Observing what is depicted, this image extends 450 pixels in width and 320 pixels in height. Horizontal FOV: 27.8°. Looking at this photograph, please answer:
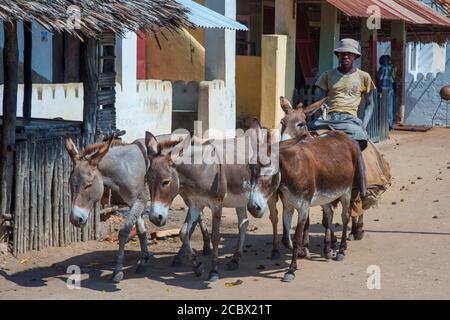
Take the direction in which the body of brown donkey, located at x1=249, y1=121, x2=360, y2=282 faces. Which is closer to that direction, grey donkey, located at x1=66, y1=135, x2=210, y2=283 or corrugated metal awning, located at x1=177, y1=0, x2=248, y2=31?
the grey donkey

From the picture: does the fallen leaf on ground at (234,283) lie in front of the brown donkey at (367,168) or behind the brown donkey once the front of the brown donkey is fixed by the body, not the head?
in front

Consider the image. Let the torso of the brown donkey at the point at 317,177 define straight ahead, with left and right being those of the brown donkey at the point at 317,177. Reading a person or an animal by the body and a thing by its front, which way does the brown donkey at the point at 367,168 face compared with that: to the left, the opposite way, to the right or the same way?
the same way

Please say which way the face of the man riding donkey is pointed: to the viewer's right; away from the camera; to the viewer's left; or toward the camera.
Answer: toward the camera

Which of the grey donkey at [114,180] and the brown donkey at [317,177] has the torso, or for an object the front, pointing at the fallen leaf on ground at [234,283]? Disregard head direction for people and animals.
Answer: the brown donkey

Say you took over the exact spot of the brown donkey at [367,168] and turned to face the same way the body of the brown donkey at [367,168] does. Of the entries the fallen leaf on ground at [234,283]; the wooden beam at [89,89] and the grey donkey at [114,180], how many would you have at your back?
0

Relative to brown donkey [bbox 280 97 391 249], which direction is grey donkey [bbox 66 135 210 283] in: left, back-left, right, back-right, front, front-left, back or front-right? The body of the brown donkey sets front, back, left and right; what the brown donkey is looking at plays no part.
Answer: front

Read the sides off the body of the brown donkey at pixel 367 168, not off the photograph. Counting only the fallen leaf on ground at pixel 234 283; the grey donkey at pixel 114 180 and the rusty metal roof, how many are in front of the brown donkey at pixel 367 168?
2

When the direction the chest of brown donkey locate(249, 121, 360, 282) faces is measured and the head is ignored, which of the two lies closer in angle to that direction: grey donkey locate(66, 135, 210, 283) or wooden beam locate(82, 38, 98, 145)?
the grey donkey

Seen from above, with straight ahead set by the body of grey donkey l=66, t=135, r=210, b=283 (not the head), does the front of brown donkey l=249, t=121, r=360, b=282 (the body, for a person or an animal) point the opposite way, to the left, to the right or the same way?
the same way

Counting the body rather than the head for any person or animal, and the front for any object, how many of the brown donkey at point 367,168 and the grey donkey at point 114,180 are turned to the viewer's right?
0

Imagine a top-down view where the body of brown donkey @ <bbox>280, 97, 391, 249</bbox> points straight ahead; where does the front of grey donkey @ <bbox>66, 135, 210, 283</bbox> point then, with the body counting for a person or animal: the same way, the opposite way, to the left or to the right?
the same way

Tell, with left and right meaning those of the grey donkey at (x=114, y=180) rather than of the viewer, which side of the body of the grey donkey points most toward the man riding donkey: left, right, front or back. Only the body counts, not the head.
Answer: back

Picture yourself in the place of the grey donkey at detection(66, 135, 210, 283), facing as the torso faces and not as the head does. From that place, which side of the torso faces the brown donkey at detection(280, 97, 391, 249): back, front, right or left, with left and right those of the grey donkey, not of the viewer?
back

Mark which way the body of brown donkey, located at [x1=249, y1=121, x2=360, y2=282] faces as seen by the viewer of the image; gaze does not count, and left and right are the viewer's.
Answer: facing the viewer and to the left of the viewer

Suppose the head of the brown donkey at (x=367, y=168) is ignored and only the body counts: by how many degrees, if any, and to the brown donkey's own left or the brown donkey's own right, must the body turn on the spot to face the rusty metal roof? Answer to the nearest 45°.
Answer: approximately 135° to the brown donkey's own right

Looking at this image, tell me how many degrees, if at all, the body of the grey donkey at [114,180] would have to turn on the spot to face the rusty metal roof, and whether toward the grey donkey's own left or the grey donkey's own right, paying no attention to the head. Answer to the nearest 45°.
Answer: approximately 180°
